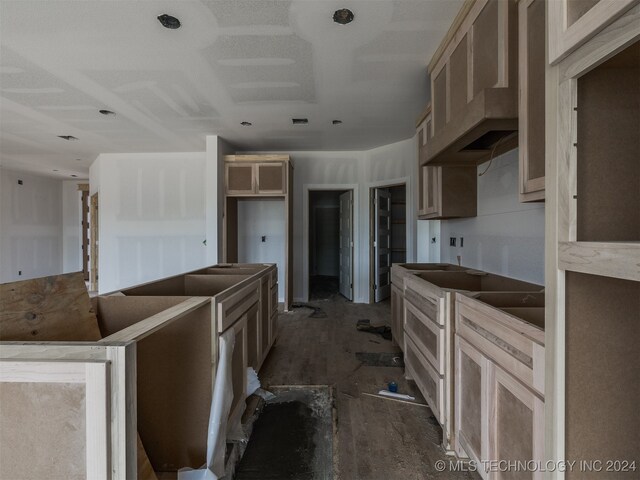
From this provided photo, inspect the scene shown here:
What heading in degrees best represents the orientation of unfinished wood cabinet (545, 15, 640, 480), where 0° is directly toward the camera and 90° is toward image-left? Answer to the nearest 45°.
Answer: approximately 45°

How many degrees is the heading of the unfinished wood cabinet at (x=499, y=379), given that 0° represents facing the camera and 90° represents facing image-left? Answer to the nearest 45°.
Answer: approximately 45°

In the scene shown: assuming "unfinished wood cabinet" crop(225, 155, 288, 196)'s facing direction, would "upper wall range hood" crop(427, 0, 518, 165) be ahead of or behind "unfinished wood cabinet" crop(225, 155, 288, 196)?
ahead

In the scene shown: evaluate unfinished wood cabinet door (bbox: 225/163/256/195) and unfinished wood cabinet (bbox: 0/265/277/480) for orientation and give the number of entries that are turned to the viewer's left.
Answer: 0

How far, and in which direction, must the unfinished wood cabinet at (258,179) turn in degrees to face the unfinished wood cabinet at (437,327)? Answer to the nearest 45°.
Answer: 0° — it already faces it

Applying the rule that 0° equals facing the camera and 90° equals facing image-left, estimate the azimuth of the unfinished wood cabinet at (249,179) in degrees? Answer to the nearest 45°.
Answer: approximately 0°

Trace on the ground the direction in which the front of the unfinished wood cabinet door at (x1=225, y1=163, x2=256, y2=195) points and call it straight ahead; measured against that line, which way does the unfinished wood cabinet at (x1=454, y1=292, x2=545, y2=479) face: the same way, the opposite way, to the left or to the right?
to the right

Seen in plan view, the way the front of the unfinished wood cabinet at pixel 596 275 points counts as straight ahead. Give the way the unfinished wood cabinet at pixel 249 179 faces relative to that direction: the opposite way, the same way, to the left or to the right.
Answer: to the left
